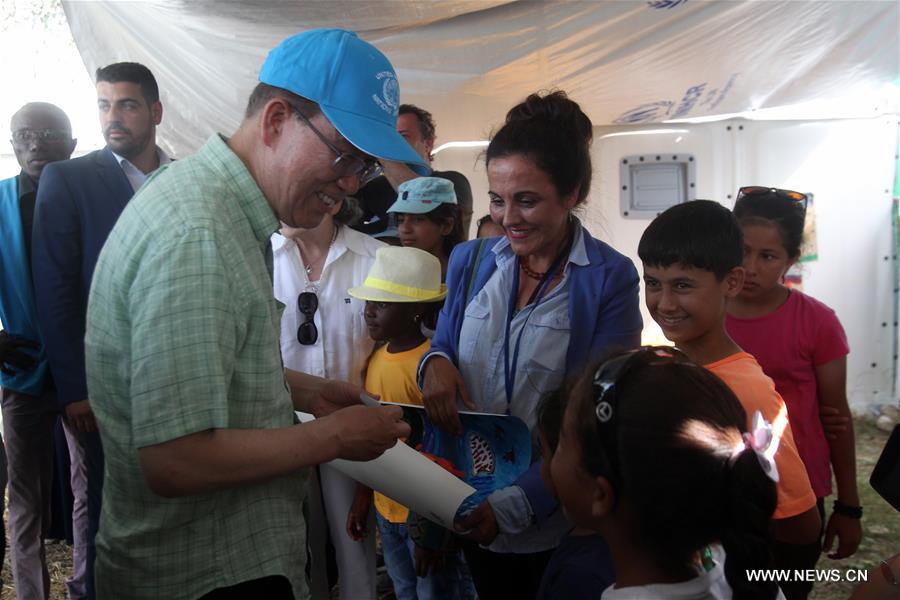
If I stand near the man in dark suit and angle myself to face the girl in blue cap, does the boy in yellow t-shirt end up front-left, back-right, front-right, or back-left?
front-right

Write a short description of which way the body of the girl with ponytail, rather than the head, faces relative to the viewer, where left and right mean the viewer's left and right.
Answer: facing away from the viewer and to the left of the viewer

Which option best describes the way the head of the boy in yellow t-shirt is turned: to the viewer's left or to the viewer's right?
to the viewer's left

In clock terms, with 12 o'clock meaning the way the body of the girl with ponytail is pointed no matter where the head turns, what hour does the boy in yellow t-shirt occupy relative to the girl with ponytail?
The boy in yellow t-shirt is roughly at 12 o'clock from the girl with ponytail.

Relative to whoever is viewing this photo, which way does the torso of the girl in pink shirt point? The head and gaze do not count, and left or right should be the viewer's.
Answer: facing the viewer and to the left of the viewer

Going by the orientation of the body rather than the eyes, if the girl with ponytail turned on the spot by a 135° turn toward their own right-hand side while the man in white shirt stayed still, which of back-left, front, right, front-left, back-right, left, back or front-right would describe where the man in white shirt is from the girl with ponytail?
back-left

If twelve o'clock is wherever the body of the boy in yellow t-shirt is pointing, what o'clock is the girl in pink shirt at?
The girl in pink shirt is roughly at 8 o'clock from the boy in yellow t-shirt.

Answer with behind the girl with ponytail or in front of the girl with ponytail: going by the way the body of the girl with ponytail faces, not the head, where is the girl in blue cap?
in front

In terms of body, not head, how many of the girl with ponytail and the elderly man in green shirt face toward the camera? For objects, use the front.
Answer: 0

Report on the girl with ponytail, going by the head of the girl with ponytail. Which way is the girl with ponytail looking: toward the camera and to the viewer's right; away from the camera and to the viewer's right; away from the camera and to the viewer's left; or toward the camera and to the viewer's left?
away from the camera and to the viewer's left

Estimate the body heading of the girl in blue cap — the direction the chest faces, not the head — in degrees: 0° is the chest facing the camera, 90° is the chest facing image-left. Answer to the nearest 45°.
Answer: approximately 45°

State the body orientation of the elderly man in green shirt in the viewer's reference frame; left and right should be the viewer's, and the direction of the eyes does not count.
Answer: facing to the right of the viewer
